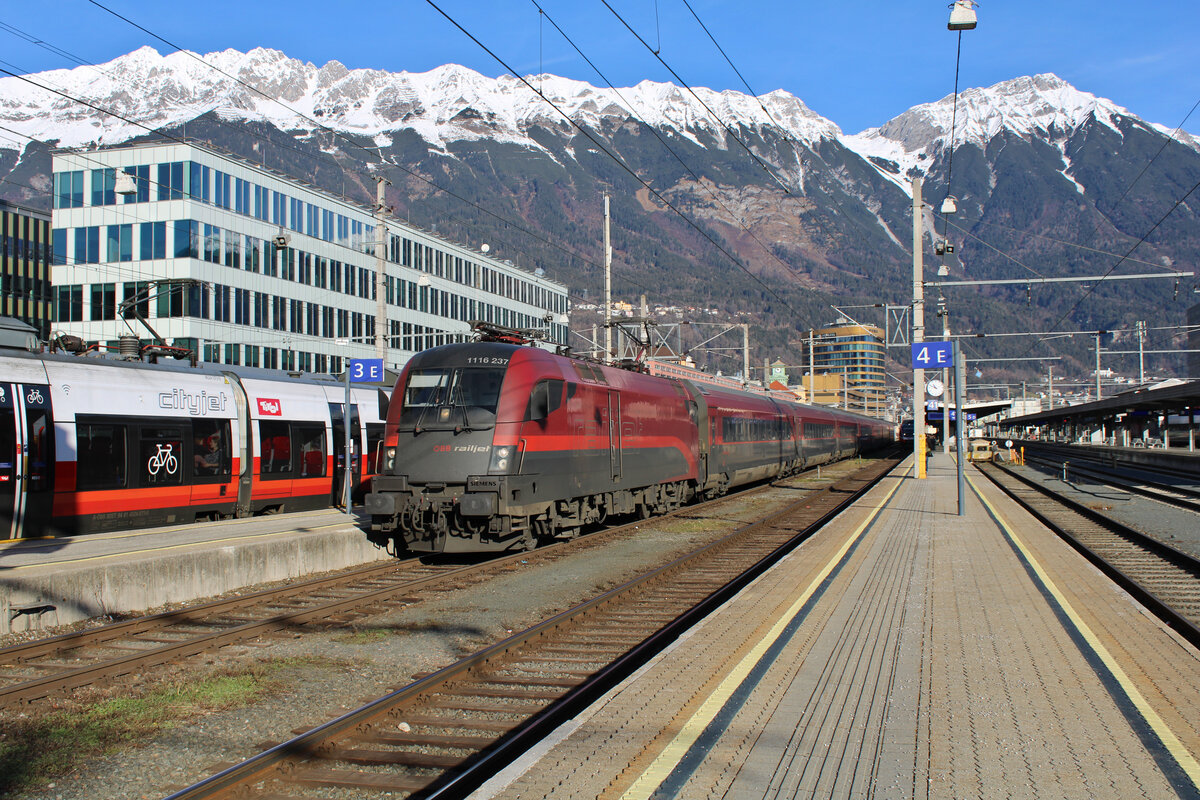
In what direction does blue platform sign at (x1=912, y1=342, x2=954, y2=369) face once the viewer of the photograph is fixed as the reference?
facing the viewer

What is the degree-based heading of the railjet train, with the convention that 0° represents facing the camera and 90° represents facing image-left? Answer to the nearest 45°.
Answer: approximately 45°

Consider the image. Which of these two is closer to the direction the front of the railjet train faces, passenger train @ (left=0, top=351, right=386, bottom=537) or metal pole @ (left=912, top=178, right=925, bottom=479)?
the passenger train

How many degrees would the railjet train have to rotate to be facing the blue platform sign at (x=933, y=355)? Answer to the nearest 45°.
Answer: approximately 180°

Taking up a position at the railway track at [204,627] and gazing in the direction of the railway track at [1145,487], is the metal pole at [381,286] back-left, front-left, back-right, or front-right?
front-left

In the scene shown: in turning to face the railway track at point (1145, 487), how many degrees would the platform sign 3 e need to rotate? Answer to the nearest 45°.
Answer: approximately 90° to its left

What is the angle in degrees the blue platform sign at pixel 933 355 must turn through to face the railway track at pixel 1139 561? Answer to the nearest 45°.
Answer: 0° — it already faces it

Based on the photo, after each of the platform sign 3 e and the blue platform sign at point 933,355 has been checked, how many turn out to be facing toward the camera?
2

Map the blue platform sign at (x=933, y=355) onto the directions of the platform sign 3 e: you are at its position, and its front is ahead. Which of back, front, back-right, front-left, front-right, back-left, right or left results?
left
